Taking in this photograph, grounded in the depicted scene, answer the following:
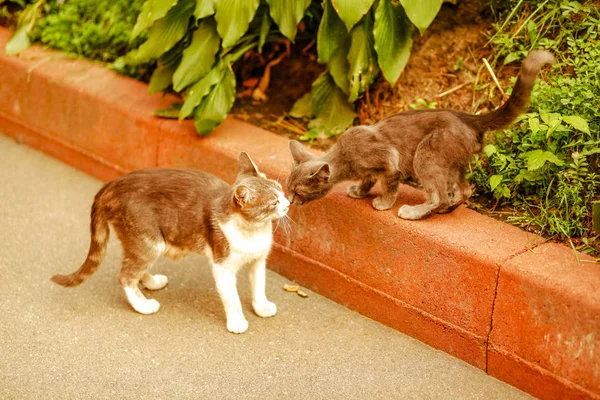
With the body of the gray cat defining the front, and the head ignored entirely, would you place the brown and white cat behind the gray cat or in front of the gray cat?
in front

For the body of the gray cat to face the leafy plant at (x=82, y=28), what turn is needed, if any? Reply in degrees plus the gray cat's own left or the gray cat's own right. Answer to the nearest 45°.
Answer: approximately 45° to the gray cat's own right

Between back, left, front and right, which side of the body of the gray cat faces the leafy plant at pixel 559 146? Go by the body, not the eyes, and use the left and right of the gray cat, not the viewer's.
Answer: back

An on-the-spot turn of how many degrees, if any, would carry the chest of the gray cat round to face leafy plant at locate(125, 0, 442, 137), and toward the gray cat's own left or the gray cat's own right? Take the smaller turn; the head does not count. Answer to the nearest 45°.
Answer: approximately 45° to the gray cat's own right

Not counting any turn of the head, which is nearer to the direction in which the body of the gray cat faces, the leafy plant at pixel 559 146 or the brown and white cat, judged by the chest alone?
the brown and white cat

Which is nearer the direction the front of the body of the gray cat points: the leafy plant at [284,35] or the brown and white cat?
the brown and white cat

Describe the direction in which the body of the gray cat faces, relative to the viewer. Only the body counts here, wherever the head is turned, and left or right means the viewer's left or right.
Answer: facing to the left of the viewer
